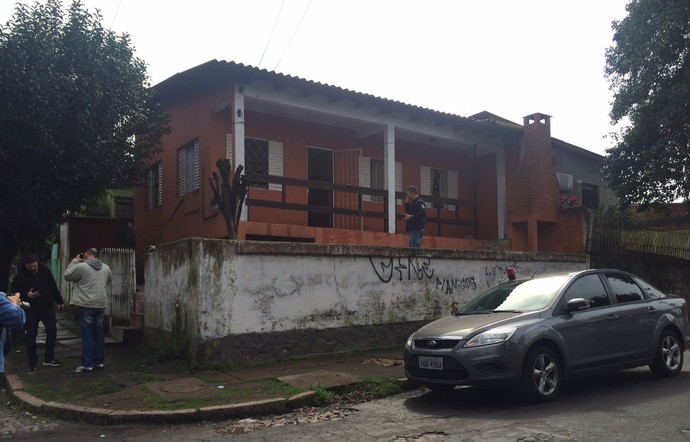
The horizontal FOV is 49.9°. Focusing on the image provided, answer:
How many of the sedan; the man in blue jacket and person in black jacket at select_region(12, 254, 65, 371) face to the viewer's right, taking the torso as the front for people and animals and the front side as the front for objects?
1

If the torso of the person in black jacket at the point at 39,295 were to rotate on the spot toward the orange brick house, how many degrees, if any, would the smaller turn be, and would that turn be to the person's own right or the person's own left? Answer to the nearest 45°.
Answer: approximately 135° to the person's own left

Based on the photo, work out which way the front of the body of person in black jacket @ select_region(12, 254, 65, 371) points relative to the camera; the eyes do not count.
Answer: toward the camera

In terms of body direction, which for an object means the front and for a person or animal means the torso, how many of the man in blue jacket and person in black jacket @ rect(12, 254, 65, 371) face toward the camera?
1

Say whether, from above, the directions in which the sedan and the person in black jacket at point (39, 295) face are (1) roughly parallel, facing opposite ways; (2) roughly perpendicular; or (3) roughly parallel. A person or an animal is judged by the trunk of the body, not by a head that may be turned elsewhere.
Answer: roughly perpendicular

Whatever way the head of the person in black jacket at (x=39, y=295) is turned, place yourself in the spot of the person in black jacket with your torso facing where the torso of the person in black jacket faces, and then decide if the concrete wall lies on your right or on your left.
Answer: on your left

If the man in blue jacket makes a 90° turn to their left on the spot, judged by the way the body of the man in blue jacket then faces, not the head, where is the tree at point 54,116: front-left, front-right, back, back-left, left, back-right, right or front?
front

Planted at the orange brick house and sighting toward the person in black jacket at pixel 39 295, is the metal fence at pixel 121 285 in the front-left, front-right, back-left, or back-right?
front-right

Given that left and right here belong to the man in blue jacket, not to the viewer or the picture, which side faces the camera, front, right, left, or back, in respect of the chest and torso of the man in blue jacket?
right

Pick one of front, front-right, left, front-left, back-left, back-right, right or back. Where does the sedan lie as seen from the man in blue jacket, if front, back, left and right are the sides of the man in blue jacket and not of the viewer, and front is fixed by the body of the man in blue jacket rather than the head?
front

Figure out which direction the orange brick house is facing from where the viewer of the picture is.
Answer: facing the viewer and to the right of the viewer

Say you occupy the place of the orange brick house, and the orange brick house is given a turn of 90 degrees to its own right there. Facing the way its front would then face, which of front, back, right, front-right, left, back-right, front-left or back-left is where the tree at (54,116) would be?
front
